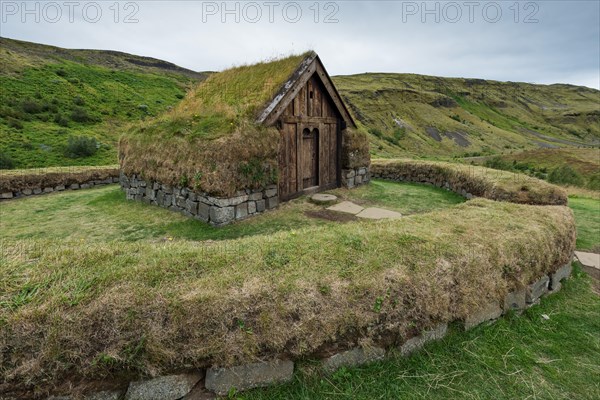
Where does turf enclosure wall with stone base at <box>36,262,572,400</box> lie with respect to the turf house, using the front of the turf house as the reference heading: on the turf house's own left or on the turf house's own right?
on the turf house's own right

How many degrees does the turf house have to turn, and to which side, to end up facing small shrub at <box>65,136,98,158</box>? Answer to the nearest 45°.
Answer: approximately 180°

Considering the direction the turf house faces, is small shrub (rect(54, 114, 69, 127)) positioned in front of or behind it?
behind

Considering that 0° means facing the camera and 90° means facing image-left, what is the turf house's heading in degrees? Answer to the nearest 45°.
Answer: approximately 315°

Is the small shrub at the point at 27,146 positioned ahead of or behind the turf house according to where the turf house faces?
behind

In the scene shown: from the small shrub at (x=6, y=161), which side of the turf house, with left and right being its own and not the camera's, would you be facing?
back

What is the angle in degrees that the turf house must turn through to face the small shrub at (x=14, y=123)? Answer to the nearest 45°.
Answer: approximately 180°

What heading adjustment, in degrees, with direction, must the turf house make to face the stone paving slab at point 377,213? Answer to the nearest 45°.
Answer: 0° — it already faces it
